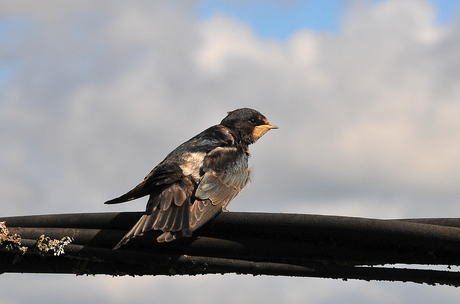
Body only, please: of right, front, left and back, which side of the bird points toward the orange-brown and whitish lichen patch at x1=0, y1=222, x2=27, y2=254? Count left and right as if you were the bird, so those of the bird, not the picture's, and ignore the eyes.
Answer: back

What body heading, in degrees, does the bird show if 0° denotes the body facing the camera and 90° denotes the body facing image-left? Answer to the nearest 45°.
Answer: approximately 225°
